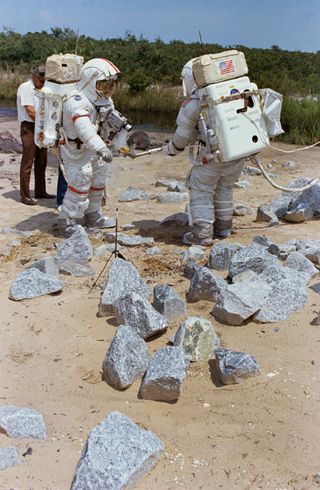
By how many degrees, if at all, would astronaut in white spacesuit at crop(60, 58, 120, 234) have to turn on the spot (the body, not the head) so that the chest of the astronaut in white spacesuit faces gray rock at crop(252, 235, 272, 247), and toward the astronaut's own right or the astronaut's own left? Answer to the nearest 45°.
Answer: approximately 45° to the astronaut's own right

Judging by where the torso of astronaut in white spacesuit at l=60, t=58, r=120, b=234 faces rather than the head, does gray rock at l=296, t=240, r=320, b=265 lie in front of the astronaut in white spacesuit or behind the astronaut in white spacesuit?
in front

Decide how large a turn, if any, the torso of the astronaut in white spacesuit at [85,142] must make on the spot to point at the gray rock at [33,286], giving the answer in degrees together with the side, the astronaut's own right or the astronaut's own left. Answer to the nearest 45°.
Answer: approximately 90° to the astronaut's own right

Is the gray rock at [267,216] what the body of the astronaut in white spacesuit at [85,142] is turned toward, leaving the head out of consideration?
yes

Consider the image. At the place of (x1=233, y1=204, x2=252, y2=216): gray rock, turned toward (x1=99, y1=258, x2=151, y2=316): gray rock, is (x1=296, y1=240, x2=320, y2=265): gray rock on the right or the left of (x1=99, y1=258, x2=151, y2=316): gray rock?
left

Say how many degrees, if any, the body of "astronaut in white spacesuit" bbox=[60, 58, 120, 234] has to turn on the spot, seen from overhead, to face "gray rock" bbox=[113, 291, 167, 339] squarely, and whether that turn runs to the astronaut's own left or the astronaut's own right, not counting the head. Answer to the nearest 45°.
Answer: approximately 90° to the astronaut's own right

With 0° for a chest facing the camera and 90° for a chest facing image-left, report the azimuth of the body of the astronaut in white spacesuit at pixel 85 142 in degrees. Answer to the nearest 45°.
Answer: approximately 270°

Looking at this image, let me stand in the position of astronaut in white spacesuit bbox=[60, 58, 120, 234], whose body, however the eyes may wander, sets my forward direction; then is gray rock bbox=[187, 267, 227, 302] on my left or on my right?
on my right

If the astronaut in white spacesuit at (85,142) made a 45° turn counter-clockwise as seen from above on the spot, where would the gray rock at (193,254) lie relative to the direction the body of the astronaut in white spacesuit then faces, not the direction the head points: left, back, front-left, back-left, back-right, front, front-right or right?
right

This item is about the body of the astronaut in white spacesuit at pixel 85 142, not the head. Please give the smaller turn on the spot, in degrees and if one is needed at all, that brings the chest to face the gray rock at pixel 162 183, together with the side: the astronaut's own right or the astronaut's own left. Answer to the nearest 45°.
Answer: approximately 45° to the astronaut's own left

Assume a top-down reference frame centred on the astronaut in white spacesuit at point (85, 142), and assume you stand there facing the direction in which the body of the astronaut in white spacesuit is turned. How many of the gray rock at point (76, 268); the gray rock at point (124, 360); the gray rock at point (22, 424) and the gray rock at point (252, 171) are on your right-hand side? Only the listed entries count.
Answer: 3

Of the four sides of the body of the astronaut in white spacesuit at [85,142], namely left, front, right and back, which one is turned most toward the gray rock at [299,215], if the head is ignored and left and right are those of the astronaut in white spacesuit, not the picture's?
front

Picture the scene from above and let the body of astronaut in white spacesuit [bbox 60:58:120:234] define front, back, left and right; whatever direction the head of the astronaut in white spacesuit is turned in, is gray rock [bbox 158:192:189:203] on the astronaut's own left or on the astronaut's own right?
on the astronaut's own left

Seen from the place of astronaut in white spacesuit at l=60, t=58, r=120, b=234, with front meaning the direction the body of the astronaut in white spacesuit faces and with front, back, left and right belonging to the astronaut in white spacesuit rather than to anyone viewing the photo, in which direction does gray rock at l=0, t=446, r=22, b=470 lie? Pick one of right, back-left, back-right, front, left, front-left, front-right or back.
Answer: right

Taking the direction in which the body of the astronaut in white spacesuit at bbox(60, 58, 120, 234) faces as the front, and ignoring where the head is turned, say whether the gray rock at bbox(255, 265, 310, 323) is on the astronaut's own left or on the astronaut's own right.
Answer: on the astronaut's own right

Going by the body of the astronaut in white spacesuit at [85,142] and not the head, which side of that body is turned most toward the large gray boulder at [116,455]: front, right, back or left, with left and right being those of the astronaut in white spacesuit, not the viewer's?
right

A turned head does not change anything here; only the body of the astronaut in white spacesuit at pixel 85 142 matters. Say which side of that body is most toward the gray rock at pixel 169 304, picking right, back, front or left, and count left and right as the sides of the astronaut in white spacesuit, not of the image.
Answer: right
